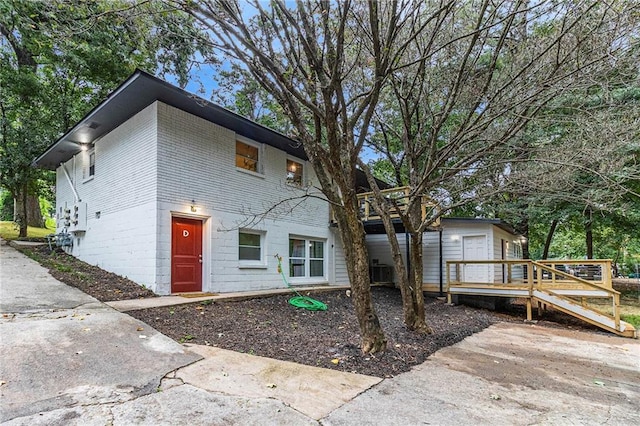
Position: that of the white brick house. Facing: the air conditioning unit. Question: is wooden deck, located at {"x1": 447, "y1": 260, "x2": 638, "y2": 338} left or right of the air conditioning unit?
right

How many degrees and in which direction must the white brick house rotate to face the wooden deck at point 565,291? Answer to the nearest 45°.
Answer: approximately 45° to its left
